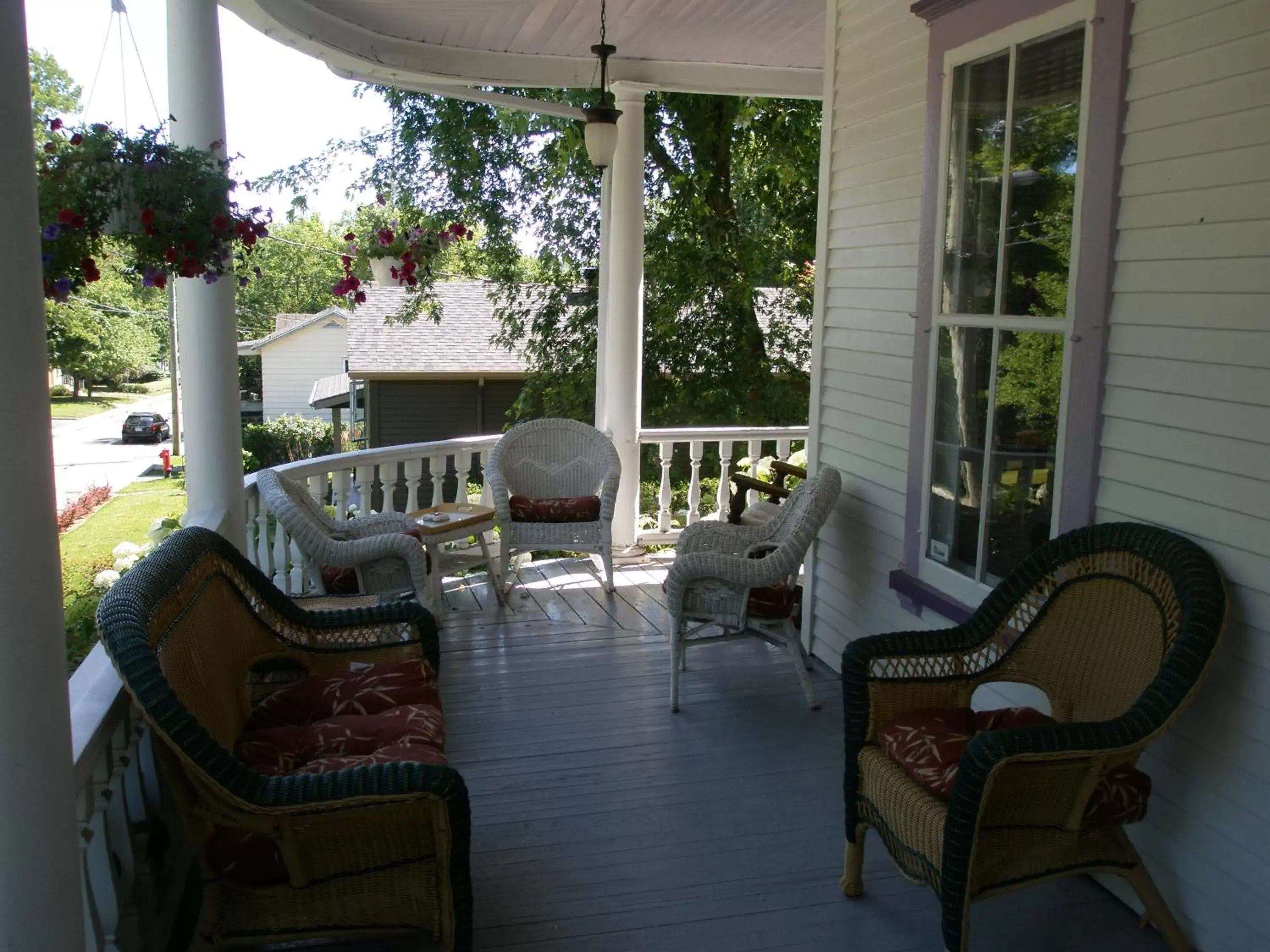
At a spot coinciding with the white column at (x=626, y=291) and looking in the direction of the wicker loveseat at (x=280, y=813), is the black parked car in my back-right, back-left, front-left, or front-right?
back-right

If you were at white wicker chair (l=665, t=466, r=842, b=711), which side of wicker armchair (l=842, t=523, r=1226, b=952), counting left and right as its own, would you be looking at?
right

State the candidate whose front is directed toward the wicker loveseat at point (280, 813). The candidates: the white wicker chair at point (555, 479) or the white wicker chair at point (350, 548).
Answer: the white wicker chair at point (555, 479)

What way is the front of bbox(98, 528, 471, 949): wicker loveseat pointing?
to the viewer's right

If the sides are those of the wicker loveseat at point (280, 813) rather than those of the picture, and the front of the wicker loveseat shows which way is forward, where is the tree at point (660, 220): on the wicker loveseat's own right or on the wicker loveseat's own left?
on the wicker loveseat's own left

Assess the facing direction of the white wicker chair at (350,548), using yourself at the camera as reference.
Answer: facing to the right of the viewer

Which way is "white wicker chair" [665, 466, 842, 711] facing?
to the viewer's left

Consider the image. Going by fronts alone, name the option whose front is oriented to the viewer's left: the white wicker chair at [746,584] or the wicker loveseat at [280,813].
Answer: the white wicker chair
